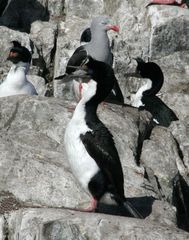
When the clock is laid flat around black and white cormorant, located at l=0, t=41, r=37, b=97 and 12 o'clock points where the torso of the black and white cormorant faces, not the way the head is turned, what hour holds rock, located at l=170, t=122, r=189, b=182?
The rock is roughly at 10 o'clock from the black and white cormorant.

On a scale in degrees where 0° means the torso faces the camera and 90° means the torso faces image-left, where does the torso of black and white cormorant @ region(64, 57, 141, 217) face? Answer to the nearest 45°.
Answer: approximately 90°

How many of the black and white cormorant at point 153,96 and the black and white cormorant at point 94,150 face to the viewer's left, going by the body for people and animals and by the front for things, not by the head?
2
